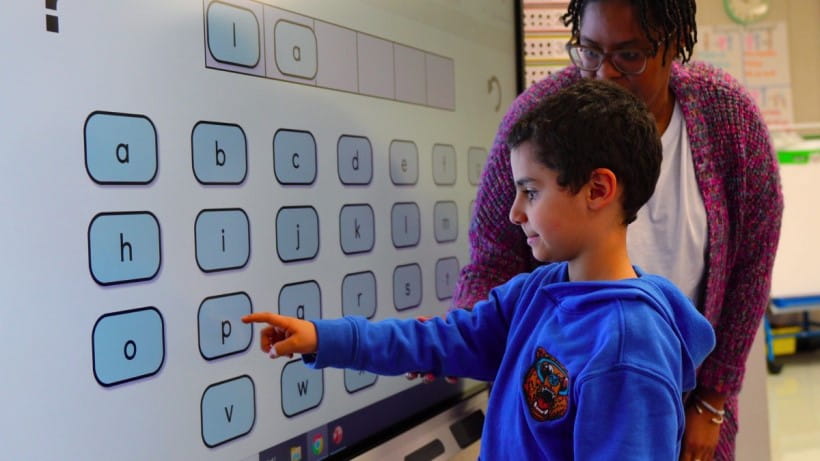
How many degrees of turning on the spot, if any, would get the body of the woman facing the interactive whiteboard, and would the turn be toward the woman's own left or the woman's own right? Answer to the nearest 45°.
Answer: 0° — they already face it

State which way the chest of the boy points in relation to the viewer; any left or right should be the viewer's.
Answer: facing to the left of the viewer

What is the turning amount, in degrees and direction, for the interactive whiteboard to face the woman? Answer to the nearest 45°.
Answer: approximately 45° to its left

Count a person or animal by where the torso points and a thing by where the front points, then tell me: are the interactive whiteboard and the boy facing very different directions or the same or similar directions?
very different directions

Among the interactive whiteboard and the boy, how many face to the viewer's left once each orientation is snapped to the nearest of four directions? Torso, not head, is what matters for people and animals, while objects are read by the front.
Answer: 1

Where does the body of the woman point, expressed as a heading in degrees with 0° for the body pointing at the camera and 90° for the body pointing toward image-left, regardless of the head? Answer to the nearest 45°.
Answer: approximately 45°

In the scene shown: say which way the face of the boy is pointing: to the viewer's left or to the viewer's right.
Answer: to the viewer's left
